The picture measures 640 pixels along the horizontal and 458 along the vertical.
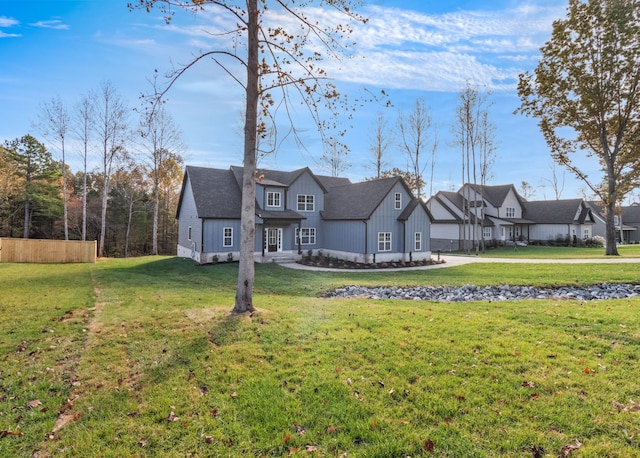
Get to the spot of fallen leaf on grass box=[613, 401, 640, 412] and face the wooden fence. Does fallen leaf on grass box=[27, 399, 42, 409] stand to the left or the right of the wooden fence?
left

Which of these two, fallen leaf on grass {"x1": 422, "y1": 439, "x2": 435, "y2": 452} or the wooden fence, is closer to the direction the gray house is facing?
the fallen leaf on grass

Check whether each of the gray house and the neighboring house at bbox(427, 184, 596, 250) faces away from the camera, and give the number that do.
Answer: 0

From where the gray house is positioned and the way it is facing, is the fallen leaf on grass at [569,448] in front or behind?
in front

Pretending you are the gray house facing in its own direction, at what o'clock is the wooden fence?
The wooden fence is roughly at 4 o'clock from the gray house.

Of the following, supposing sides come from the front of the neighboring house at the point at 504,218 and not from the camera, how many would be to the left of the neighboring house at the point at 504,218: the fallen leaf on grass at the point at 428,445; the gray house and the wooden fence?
0

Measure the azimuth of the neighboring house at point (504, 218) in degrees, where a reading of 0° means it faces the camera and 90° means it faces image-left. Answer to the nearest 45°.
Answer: approximately 315°

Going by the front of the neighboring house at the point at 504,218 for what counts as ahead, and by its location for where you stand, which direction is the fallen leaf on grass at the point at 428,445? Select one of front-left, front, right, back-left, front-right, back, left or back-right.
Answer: front-right

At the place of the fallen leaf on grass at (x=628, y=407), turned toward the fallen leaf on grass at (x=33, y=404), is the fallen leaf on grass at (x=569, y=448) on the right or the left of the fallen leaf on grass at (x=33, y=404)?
left

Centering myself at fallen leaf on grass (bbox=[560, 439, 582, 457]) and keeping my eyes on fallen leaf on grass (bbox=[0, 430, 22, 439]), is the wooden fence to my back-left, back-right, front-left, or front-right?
front-right

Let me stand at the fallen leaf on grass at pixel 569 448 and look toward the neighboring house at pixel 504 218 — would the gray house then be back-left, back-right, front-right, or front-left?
front-left

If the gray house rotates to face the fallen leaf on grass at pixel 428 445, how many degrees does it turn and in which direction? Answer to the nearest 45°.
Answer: approximately 45° to its right

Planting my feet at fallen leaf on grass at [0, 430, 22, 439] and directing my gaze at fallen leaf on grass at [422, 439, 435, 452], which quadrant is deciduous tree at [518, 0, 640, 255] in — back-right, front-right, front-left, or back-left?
front-left

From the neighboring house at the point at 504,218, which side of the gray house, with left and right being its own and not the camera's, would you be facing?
left

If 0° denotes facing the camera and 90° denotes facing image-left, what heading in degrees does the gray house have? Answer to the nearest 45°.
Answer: approximately 315°
